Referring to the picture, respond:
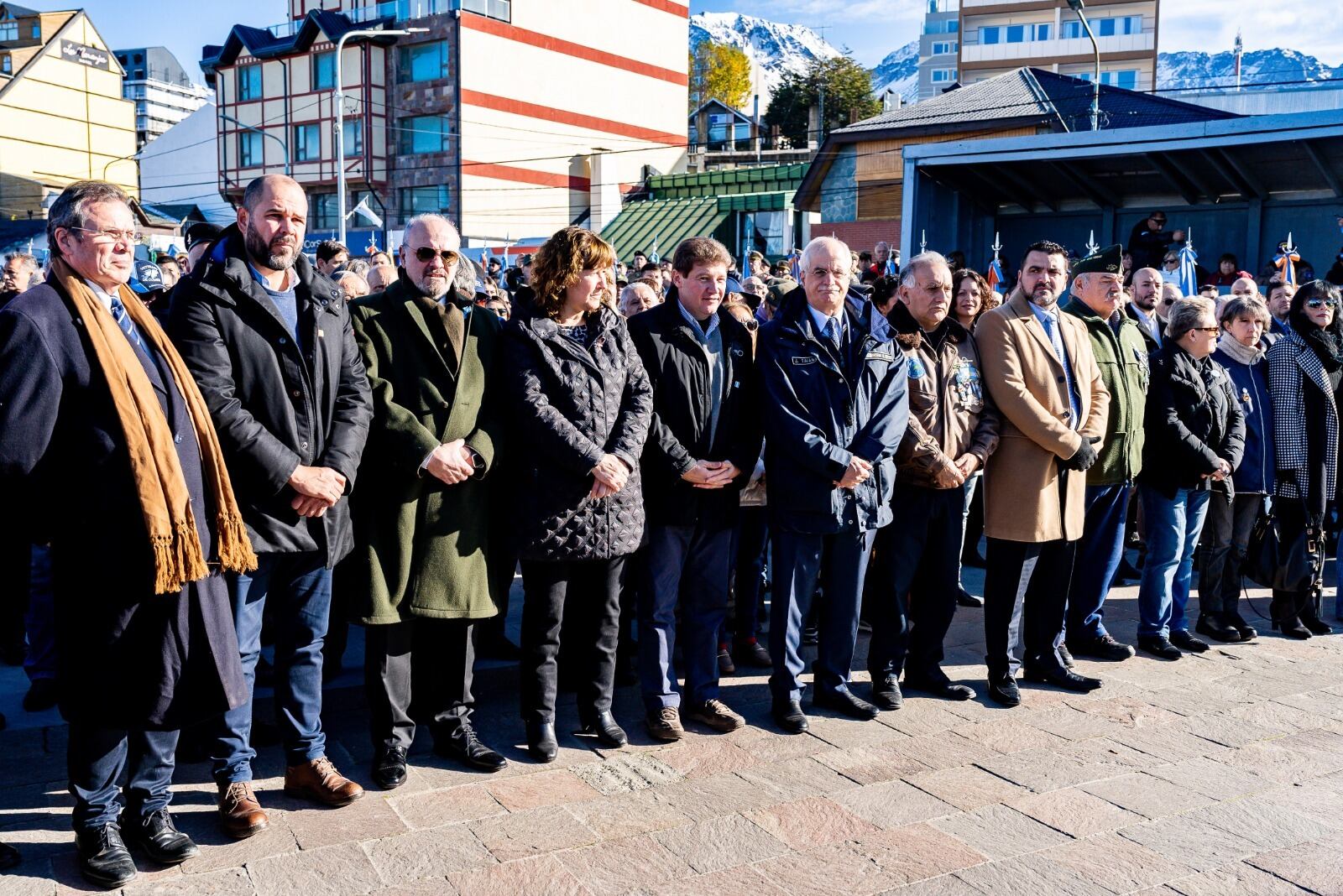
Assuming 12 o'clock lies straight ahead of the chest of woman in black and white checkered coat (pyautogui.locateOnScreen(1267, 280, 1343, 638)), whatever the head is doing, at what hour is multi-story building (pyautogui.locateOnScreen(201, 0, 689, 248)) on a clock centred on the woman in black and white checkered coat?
The multi-story building is roughly at 6 o'clock from the woman in black and white checkered coat.

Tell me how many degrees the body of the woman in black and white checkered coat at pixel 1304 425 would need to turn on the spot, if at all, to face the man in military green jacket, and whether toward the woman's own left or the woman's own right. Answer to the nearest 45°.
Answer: approximately 90° to the woman's own right

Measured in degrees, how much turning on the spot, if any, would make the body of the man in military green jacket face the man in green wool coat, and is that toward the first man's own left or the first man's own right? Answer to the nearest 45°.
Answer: approximately 90° to the first man's own right

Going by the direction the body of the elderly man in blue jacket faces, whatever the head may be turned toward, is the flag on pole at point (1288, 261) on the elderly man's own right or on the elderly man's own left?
on the elderly man's own left

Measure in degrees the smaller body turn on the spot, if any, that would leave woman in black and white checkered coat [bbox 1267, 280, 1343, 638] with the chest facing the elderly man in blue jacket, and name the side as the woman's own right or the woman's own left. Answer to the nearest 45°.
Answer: approximately 90° to the woman's own right

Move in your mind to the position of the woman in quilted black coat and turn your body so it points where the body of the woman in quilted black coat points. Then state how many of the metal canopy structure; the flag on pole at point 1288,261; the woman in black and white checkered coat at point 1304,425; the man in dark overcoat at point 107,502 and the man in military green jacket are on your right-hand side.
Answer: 1

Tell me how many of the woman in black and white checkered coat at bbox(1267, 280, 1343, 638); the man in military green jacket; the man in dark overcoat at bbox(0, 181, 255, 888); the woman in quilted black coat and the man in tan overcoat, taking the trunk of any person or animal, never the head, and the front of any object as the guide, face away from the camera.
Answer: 0

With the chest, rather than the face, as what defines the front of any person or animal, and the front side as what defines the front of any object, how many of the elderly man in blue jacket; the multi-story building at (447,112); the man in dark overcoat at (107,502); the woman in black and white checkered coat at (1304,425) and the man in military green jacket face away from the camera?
0

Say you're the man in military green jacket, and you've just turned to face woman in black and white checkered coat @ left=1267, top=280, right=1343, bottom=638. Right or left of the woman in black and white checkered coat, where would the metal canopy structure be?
left

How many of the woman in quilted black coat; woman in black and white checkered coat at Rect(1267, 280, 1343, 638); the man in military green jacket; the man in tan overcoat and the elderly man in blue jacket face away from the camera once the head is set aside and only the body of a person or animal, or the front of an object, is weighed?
0

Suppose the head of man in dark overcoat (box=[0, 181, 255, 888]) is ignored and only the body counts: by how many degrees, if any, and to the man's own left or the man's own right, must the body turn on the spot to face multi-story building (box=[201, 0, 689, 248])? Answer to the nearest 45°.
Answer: approximately 135° to the man's own left

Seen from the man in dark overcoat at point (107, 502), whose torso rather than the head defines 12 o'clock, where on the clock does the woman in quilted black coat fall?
The woman in quilted black coat is roughly at 10 o'clock from the man in dark overcoat.

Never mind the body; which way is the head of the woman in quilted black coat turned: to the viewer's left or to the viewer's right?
to the viewer's right

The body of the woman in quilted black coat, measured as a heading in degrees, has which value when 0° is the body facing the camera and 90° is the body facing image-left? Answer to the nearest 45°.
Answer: approximately 315°

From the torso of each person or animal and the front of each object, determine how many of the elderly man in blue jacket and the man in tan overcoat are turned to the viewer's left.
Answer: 0

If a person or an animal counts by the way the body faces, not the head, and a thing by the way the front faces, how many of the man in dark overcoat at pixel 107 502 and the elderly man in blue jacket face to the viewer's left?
0

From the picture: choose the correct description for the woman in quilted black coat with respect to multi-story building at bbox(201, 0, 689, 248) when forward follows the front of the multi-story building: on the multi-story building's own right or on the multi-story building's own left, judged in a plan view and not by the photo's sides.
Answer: on the multi-story building's own left

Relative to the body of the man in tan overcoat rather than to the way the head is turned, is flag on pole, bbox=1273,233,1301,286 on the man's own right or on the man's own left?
on the man's own left

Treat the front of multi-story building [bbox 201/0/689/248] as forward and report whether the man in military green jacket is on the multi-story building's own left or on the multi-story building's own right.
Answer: on the multi-story building's own left

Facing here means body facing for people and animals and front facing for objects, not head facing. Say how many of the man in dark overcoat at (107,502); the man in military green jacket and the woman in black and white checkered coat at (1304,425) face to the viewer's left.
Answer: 0

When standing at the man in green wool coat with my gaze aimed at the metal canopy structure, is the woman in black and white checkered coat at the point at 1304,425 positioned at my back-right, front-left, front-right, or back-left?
front-right

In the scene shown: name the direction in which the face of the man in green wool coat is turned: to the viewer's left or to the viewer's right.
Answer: to the viewer's right
